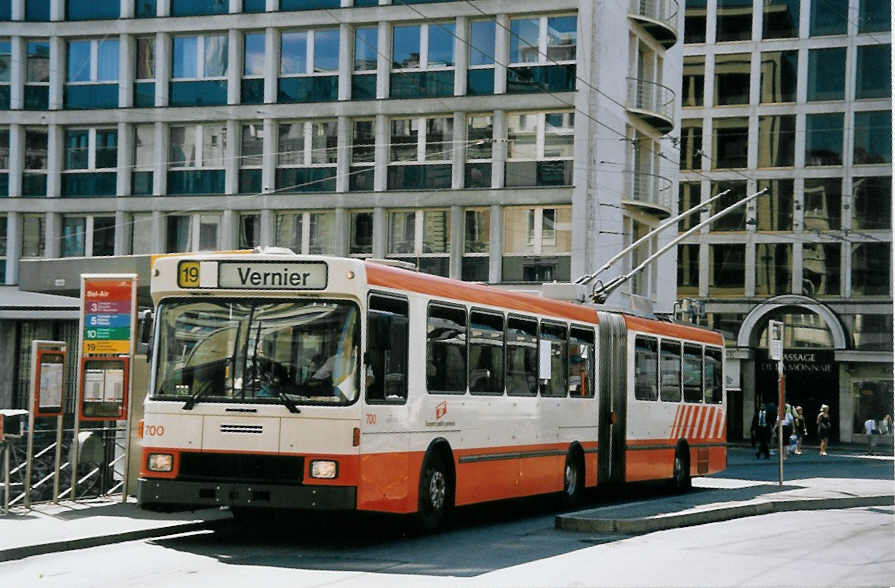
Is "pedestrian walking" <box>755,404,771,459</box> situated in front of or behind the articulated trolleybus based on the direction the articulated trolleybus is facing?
behind

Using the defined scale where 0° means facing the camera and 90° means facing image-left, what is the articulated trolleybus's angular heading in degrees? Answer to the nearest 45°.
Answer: approximately 45°
